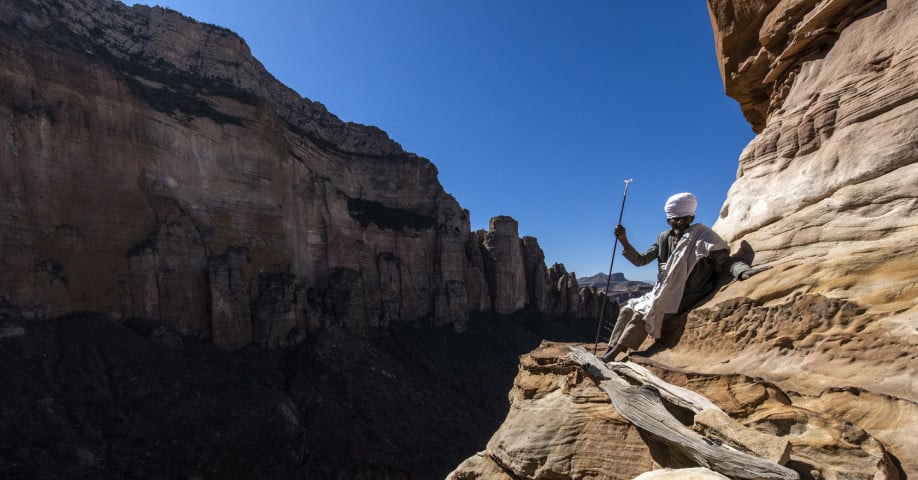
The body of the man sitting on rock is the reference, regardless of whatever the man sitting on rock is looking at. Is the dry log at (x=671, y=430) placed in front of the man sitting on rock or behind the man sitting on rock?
in front

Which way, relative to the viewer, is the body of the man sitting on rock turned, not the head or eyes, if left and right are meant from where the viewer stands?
facing the viewer and to the left of the viewer
